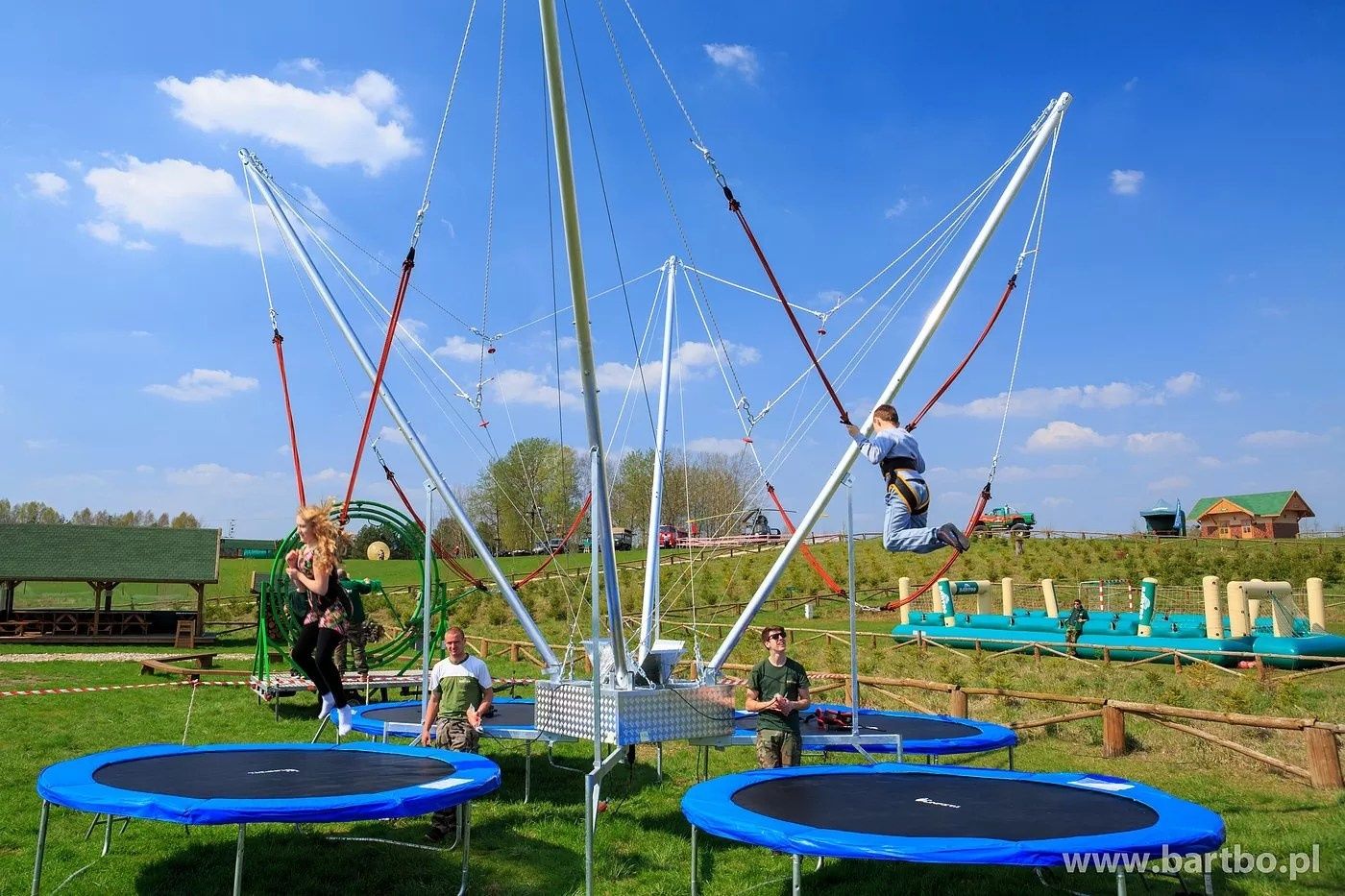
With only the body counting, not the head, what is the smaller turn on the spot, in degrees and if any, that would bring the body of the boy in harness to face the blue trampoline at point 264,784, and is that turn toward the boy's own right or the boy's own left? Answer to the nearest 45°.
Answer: approximately 90° to the boy's own left

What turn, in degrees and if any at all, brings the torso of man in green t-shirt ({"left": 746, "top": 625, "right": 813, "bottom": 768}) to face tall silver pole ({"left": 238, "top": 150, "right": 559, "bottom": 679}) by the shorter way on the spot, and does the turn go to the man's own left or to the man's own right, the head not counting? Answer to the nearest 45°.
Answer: approximately 90° to the man's own right

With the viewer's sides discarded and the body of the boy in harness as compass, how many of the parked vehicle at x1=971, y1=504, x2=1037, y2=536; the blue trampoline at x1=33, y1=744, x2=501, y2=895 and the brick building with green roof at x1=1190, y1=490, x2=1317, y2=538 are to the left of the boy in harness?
1

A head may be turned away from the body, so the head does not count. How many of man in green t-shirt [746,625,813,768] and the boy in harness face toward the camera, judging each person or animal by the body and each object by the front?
1

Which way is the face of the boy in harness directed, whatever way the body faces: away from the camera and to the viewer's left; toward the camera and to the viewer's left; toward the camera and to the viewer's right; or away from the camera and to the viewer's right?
away from the camera and to the viewer's left

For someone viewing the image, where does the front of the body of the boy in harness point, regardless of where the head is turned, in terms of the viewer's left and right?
facing away from the viewer and to the left of the viewer

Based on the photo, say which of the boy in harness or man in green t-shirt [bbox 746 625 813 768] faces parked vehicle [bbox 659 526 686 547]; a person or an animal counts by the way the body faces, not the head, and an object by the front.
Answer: the boy in harness
